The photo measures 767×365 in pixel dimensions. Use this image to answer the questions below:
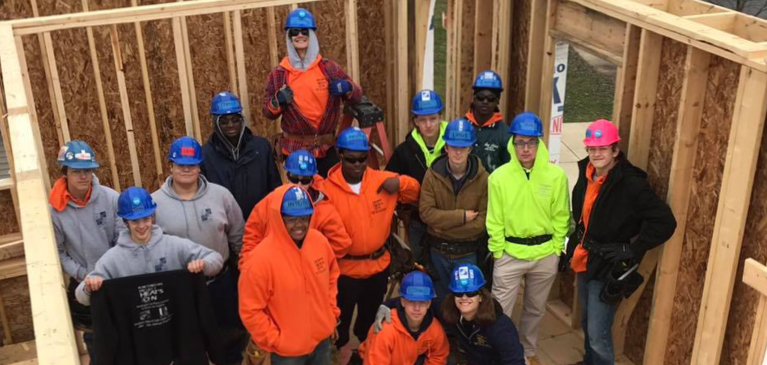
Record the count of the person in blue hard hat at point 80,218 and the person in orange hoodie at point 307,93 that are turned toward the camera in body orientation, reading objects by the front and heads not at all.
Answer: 2

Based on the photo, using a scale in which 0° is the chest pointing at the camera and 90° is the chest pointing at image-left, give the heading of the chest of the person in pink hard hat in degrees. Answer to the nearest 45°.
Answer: approximately 45°

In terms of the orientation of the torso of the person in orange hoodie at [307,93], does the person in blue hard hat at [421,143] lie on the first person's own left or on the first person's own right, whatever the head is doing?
on the first person's own left

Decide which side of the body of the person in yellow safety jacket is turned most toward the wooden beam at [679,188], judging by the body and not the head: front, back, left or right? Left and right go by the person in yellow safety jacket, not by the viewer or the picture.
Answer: left

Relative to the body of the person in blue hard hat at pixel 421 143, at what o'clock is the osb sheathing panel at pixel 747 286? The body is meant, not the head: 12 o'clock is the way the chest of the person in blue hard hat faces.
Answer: The osb sheathing panel is roughly at 10 o'clock from the person in blue hard hat.

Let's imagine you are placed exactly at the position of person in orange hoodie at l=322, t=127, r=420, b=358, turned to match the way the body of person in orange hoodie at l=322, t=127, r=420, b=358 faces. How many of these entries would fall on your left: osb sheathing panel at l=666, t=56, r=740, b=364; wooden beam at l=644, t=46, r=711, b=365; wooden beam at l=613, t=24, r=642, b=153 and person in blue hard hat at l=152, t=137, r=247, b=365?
3

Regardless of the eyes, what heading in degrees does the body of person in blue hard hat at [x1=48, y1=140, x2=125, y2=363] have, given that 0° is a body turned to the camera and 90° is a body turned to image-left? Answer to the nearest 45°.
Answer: approximately 0°

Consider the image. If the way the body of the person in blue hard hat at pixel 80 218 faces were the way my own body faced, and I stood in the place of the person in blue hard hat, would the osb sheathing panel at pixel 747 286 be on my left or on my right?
on my left
